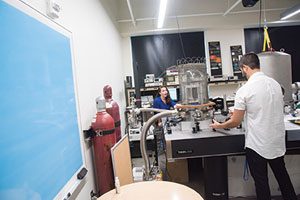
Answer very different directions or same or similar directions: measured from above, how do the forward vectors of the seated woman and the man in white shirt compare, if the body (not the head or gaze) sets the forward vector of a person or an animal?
very different directions

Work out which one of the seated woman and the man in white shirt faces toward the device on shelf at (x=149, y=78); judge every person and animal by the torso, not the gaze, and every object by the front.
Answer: the man in white shirt

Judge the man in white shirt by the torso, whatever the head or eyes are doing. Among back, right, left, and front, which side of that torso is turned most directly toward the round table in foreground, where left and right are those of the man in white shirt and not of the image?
left

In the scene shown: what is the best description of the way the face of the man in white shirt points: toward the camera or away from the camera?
away from the camera

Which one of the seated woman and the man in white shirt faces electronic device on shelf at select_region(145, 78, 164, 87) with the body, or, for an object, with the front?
the man in white shirt

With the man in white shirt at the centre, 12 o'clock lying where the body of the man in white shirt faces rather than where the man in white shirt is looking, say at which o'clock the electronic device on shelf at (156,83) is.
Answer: The electronic device on shelf is roughly at 12 o'clock from the man in white shirt.

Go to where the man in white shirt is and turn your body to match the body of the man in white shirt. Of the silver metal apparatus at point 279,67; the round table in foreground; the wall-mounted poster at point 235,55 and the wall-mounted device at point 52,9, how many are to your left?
2

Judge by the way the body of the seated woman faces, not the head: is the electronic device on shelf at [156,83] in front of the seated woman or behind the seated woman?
behind

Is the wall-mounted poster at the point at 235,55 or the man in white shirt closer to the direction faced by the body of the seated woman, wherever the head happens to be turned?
the man in white shirt

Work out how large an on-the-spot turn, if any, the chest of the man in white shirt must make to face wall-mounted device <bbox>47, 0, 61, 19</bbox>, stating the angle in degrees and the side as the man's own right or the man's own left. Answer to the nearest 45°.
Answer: approximately 90° to the man's own left

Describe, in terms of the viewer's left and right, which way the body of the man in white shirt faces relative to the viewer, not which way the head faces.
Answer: facing away from the viewer and to the left of the viewer

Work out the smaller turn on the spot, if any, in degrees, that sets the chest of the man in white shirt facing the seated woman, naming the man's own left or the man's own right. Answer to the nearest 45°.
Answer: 0° — they already face them

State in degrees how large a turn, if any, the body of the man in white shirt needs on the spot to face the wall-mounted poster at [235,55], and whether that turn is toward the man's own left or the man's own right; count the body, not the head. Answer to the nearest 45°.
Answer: approximately 45° to the man's own right
